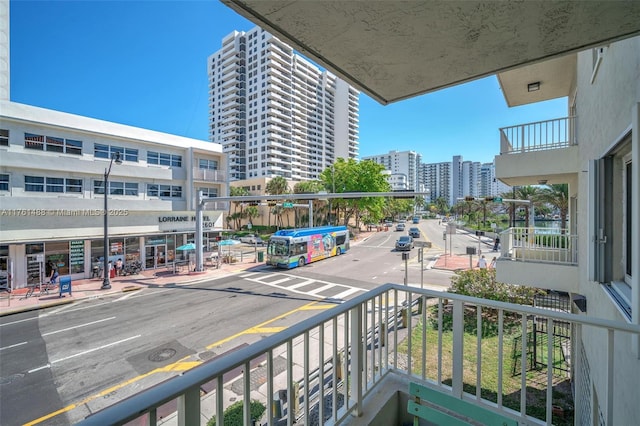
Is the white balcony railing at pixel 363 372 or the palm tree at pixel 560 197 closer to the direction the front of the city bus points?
the white balcony railing

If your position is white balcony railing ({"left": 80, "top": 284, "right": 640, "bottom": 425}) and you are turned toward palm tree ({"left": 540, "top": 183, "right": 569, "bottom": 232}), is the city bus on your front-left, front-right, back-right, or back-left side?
front-left

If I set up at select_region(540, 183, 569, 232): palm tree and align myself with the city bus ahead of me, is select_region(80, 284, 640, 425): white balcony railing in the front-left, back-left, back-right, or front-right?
front-left

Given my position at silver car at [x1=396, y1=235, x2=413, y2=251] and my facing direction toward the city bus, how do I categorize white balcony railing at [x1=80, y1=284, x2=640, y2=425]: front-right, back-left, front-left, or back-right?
front-left

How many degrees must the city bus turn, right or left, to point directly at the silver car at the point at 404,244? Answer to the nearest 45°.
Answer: approximately 180°

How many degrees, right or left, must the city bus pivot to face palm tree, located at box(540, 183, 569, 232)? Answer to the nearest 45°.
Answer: approximately 135° to its left

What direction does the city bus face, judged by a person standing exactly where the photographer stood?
facing the viewer and to the left of the viewer

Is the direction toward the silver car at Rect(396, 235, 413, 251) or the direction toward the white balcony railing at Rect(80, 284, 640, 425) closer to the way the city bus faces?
the white balcony railing
